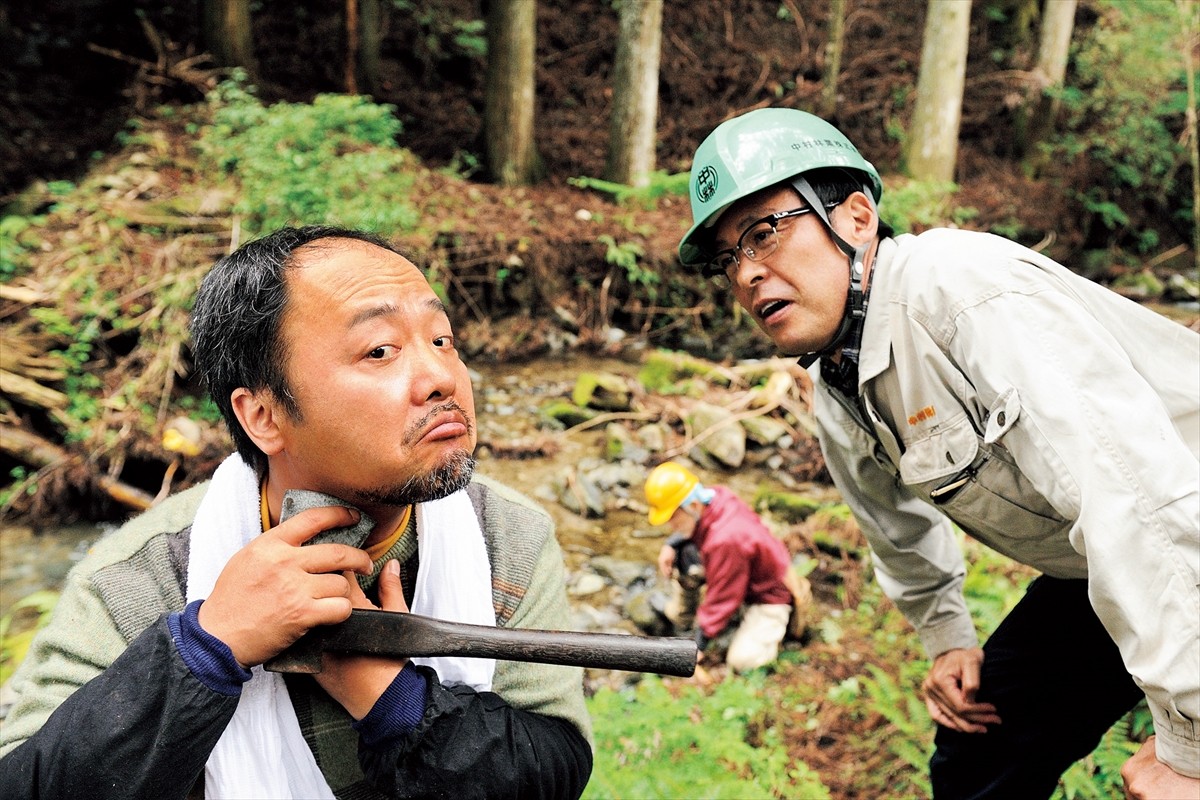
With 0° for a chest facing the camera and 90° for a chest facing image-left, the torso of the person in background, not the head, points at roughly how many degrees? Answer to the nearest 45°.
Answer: approximately 90°

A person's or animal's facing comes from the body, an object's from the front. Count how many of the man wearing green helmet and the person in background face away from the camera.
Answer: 0

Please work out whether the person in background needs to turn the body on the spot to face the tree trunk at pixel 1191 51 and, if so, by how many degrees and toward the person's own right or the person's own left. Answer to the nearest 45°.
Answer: approximately 135° to the person's own right

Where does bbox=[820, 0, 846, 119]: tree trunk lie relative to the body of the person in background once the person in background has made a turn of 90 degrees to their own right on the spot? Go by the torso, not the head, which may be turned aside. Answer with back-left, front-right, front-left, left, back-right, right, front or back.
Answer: front

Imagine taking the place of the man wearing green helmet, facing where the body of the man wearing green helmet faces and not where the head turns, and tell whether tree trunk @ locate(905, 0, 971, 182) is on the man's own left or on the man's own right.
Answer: on the man's own right

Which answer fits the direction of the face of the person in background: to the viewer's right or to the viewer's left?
to the viewer's left

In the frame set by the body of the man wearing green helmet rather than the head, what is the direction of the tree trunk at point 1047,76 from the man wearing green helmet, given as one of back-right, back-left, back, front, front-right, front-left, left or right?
back-right

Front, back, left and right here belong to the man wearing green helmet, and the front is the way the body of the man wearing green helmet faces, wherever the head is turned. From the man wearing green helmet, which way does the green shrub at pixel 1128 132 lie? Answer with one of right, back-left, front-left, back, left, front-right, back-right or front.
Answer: back-right

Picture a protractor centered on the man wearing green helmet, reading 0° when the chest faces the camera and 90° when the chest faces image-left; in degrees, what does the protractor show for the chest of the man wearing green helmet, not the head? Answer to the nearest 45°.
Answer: approximately 45°

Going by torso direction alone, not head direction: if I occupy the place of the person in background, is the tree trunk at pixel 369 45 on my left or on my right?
on my right
